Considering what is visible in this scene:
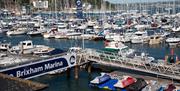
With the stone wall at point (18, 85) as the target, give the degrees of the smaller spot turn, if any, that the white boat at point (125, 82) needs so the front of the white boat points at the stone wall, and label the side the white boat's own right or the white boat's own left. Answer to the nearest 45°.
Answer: approximately 45° to the white boat's own left
